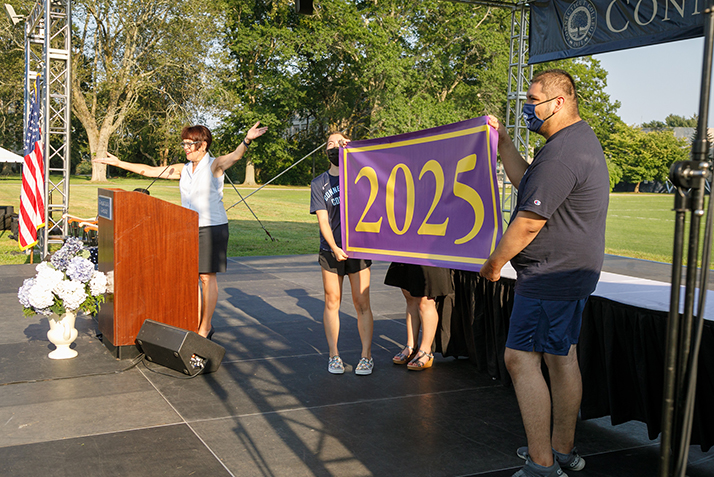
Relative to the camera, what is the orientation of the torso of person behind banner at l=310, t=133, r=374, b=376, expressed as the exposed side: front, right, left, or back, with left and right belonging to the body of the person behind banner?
front

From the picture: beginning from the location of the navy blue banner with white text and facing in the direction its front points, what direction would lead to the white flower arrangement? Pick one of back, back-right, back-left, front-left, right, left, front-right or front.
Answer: front

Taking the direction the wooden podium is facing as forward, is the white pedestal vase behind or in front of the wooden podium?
in front

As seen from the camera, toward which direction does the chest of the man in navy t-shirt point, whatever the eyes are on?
to the viewer's left

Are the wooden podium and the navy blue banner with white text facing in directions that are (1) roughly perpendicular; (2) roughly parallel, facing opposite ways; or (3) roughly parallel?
roughly parallel

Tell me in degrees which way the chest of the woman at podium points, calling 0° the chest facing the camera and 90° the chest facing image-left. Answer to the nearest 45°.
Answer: approximately 45°

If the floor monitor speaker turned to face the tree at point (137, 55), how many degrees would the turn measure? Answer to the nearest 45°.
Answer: approximately 45° to its left

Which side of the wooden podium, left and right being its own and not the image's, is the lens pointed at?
left

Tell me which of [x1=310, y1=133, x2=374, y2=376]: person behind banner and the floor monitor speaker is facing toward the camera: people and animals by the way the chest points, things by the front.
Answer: the person behind banner

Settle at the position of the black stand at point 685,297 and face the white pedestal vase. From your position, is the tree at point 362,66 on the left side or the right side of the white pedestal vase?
right

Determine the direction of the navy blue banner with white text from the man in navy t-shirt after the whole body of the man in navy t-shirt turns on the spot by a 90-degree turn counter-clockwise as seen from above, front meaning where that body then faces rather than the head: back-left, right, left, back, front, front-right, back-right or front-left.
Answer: back

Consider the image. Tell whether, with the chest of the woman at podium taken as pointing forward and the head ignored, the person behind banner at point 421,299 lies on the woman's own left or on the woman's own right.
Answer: on the woman's own left

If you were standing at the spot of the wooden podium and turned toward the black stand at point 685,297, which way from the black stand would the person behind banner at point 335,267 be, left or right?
left

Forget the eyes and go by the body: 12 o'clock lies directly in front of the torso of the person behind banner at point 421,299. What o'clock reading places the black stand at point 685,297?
The black stand is roughly at 10 o'clock from the person behind banner.

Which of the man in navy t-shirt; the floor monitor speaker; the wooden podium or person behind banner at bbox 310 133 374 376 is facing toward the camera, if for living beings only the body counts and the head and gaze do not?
the person behind banner

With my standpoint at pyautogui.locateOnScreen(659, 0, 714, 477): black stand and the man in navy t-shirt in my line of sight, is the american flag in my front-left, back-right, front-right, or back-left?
front-left

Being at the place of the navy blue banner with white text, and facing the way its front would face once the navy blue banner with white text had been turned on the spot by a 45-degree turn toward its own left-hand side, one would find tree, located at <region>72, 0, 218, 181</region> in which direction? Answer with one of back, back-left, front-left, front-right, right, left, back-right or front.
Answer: back-right

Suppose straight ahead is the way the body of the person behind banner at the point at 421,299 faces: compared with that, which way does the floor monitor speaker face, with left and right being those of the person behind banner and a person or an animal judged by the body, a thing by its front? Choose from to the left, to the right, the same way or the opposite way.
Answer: the opposite way
